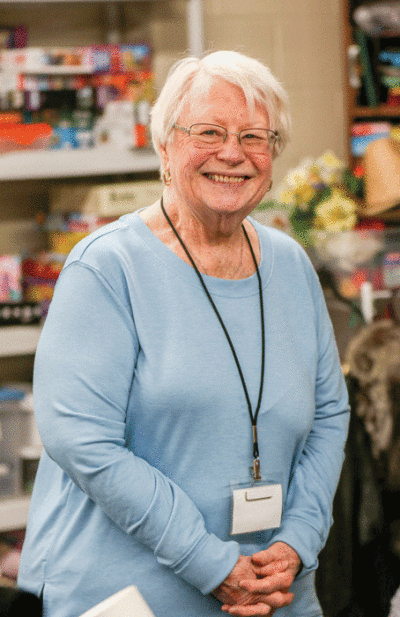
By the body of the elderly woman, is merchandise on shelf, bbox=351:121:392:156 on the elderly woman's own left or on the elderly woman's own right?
on the elderly woman's own left

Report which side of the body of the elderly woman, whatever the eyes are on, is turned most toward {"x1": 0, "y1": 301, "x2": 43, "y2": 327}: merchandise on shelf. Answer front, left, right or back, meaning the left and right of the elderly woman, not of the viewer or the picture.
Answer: back

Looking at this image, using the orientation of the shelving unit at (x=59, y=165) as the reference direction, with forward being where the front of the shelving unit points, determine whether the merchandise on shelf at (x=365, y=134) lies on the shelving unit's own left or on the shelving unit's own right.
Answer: on the shelving unit's own left

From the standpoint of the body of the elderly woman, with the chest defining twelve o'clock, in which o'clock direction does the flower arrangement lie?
The flower arrangement is roughly at 8 o'clock from the elderly woman.

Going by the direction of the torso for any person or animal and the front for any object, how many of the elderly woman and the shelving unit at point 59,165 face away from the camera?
0

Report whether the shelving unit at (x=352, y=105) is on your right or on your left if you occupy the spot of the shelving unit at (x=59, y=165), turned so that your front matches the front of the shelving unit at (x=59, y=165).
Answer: on your left

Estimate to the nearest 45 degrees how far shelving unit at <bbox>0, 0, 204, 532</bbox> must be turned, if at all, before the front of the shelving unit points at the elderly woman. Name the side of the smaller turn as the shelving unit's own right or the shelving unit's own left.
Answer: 0° — it already faces them

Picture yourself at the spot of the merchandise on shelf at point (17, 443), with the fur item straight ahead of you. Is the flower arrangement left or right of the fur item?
left

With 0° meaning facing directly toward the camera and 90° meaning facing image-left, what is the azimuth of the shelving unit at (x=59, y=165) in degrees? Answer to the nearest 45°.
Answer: approximately 0°
